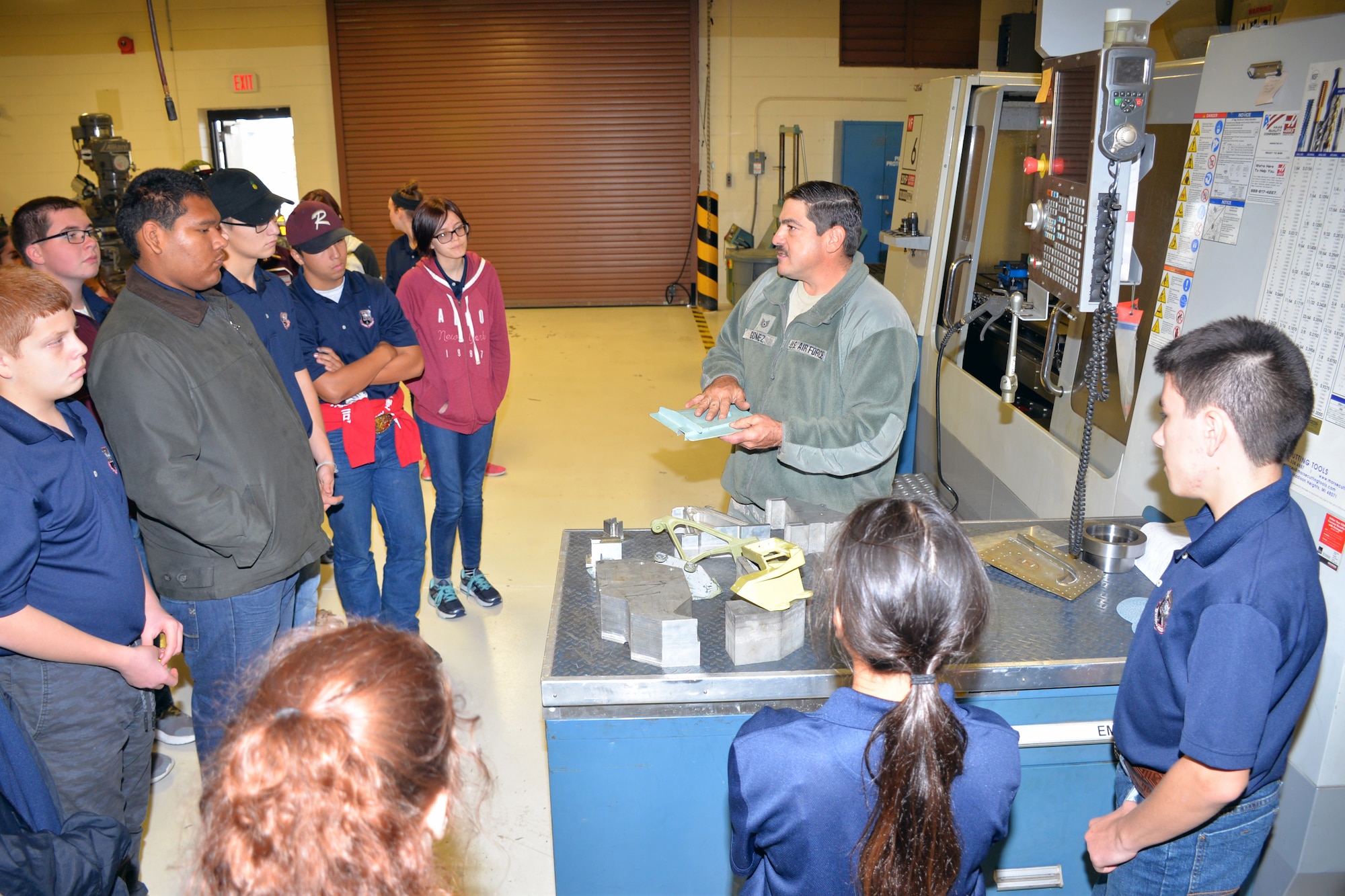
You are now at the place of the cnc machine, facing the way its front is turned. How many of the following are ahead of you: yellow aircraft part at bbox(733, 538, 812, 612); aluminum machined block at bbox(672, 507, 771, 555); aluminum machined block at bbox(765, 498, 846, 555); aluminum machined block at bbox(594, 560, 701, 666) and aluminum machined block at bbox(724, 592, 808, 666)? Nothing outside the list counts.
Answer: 5

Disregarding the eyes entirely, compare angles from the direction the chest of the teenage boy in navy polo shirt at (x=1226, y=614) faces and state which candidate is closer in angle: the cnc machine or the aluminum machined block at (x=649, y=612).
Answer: the aluminum machined block

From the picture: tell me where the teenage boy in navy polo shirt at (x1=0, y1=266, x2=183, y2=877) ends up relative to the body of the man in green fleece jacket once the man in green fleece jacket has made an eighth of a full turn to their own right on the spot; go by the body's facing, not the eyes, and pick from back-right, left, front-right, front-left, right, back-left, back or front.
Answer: front-left

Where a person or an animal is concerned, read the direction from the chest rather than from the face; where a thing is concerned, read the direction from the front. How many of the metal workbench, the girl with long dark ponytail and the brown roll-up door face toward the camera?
2

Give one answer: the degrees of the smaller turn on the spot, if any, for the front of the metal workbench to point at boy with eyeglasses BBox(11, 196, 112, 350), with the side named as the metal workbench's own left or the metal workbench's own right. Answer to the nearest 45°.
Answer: approximately 90° to the metal workbench's own right

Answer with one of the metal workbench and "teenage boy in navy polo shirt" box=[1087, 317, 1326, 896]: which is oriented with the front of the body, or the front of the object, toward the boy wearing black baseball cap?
the teenage boy in navy polo shirt

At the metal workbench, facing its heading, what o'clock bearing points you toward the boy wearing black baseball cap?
The boy wearing black baseball cap is roughly at 4 o'clock from the metal workbench.

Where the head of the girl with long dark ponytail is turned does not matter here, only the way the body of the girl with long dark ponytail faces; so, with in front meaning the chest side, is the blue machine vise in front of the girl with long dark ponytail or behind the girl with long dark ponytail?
in front

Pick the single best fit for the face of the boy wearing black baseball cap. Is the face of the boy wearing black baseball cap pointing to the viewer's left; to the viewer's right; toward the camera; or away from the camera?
to the viewer's right

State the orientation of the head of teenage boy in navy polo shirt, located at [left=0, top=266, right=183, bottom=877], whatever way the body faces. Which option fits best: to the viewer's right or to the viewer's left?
to the viewer's right

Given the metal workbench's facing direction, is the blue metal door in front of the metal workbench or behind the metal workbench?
behind

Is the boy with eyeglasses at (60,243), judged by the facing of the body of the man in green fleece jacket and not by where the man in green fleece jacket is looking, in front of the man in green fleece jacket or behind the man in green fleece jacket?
in front

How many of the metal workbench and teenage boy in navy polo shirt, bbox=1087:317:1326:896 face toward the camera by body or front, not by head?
1

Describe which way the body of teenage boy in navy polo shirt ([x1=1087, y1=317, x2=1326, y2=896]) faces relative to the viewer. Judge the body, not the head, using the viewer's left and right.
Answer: facing to the left of the viewer

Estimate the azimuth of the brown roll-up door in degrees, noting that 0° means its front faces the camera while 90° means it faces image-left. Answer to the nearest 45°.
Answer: approximately 0°

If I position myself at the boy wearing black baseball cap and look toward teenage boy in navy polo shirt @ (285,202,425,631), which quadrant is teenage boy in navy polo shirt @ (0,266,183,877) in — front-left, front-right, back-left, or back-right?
back-right

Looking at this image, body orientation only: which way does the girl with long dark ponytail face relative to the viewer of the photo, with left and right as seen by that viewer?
facing away from the viewer

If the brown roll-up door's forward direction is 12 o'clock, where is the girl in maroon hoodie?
The girl in maroon hoodie is roughly at 12 o'clock from the brown roll-up door.
